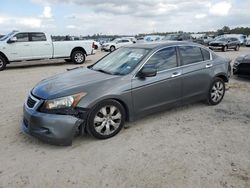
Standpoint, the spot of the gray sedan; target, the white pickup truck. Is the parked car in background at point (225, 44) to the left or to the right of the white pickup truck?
right

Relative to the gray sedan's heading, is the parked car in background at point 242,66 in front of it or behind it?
behind

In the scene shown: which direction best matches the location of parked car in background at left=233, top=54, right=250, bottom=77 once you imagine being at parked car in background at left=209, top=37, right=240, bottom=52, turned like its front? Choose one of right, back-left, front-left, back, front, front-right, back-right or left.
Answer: front-left

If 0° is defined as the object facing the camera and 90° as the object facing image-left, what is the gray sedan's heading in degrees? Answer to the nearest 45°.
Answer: approximately 45°

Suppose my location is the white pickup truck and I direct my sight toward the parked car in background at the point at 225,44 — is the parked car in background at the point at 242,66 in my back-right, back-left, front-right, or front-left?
front-right

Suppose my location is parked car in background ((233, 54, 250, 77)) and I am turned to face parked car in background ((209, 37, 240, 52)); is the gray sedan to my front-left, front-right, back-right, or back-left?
back-left

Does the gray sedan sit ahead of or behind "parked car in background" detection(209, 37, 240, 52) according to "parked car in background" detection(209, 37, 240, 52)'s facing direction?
ahead

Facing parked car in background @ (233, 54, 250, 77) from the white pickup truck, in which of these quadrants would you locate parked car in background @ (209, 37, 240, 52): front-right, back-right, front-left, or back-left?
front-left

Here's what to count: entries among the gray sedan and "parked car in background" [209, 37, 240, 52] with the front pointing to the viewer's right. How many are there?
0

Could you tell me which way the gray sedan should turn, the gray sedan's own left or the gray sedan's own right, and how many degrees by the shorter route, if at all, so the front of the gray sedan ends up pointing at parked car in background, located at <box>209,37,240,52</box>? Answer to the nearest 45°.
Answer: approximately 180°
